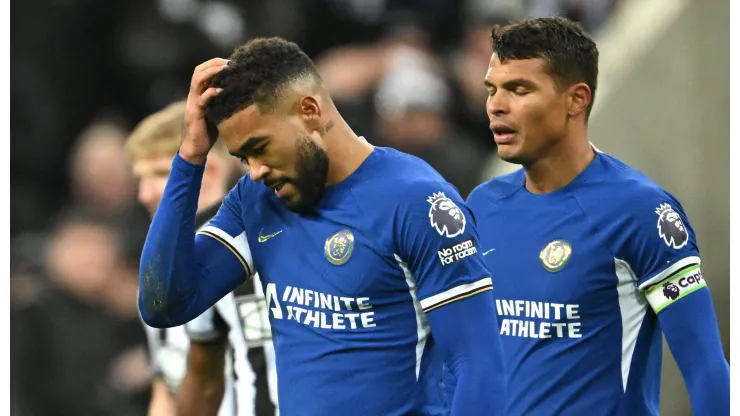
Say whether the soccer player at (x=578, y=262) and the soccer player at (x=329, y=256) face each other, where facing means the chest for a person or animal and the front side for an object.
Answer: no

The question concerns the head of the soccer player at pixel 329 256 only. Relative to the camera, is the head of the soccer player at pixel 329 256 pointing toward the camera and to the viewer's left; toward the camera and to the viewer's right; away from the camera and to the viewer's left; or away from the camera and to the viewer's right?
toward the camera and to the viewer's left

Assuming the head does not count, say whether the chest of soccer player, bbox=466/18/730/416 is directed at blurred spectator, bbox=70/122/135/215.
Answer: no

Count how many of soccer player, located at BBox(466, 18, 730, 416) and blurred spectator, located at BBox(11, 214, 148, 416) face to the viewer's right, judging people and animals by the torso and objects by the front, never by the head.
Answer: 0

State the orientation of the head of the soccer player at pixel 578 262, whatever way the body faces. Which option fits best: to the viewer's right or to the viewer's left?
to the viewer's left

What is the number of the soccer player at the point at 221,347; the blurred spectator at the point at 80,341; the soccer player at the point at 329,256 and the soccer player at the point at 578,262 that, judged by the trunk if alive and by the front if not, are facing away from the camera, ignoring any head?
0

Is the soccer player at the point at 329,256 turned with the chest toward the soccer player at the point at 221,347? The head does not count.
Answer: no

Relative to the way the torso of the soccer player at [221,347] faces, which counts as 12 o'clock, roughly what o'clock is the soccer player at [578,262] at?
the soccer player at [578,262] is roughly at 9 o'clock from the soccer player at [221,347].

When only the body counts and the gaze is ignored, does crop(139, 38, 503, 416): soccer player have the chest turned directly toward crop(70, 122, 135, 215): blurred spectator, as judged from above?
no

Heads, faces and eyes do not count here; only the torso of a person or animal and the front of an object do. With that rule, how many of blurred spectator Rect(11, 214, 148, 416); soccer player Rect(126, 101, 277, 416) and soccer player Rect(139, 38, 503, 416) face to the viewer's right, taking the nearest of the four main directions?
0

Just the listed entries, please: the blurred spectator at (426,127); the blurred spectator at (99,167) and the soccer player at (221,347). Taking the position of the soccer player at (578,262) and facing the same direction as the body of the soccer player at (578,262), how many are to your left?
0

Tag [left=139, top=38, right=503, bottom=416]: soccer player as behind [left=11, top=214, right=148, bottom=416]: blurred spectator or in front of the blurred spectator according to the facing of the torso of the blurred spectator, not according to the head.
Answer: in front

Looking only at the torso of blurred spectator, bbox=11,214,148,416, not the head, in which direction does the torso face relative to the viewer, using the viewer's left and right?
facing the viewer

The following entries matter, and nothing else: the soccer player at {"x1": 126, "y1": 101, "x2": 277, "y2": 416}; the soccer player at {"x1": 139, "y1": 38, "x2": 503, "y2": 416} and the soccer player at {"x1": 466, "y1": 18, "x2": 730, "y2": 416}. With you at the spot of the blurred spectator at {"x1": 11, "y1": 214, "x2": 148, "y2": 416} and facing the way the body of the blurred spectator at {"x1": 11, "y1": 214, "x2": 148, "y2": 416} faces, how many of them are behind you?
0

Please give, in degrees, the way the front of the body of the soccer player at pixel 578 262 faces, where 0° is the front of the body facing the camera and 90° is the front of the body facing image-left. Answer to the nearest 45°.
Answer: approximately 45°

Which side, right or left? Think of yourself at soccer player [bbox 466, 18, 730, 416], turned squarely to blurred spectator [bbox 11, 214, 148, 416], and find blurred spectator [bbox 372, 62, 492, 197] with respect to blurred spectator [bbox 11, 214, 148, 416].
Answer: right

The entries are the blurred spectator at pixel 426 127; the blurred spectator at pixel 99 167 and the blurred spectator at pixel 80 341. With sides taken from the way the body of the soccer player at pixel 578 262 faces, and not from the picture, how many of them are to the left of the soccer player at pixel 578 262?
0

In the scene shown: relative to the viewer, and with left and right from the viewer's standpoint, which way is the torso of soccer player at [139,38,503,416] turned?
facing the viewer and to the left of the viewer
